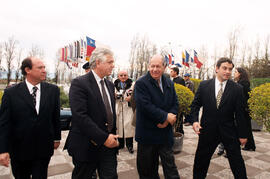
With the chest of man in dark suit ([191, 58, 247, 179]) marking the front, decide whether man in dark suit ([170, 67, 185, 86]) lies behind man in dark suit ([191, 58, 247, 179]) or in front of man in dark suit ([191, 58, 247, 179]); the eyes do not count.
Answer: behind

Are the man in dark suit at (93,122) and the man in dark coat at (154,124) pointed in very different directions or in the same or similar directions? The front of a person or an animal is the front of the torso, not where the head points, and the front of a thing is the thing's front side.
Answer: same or similar directions

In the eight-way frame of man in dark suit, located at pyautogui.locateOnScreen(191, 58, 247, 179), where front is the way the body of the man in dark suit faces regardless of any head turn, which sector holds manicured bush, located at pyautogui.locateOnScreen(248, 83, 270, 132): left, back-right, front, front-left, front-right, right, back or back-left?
back-left

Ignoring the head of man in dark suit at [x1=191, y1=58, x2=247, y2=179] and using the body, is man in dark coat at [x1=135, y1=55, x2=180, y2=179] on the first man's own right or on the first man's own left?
on the first man's own right

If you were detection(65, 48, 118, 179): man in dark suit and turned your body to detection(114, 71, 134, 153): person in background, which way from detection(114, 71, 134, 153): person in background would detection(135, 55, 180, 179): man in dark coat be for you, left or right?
right

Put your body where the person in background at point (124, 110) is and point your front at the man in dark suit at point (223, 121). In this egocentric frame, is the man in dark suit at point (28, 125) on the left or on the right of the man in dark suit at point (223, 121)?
right

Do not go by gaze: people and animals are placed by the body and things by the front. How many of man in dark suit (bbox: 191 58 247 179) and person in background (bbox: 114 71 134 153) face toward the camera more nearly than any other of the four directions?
2

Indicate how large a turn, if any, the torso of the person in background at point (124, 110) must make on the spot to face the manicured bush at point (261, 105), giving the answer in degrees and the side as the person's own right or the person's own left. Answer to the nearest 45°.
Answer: approximately 45° to the person's own left

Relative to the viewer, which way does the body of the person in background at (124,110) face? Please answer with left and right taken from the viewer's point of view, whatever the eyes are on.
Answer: facing the viewer

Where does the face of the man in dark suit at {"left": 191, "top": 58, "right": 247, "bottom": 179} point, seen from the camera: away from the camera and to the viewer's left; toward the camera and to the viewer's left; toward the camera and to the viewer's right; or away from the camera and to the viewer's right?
toward the camera and to the viewer's right

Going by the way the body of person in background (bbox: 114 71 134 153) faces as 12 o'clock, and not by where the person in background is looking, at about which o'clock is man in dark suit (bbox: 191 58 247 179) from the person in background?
The man in dark suit is roughly at 11 o'clock from the person in background.

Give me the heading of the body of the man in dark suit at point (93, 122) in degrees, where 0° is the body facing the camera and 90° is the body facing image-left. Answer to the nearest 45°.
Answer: approximately 315°

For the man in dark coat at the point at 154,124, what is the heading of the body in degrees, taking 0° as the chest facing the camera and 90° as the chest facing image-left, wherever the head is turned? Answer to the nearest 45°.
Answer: approximately 315°

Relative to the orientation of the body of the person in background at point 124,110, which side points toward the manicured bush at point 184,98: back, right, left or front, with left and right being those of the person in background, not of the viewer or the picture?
left
